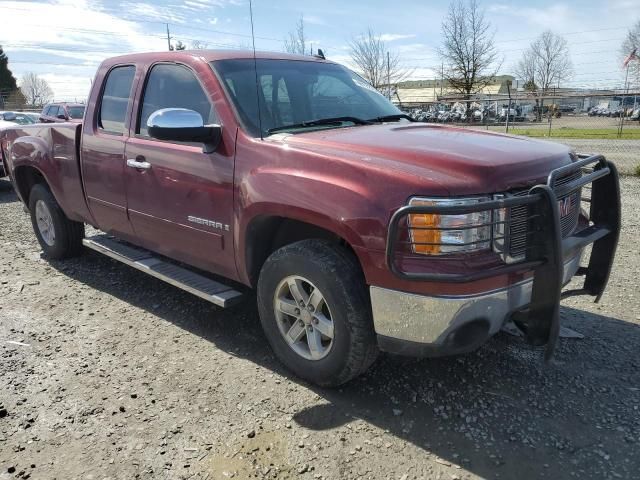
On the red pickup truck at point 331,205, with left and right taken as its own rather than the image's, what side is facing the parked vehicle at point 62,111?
back

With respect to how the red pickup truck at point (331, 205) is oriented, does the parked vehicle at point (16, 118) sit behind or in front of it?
behind

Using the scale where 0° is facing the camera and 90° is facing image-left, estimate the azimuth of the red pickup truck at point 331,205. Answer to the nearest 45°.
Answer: approximately 315°
